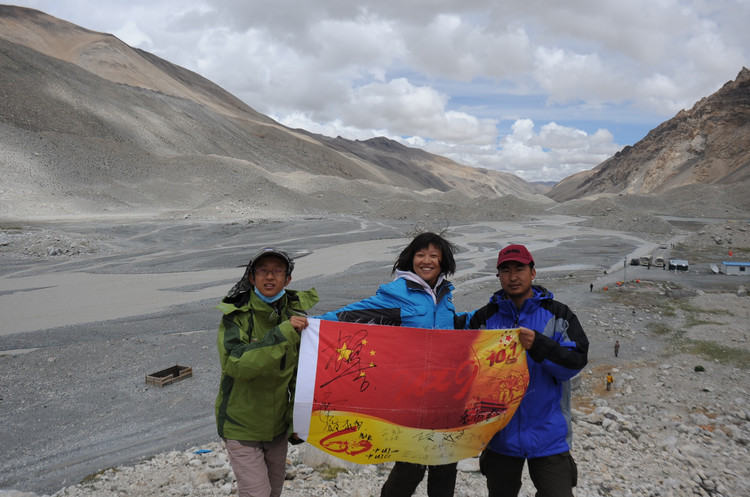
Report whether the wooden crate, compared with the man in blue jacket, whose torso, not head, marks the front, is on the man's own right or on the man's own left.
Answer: on the man's own right

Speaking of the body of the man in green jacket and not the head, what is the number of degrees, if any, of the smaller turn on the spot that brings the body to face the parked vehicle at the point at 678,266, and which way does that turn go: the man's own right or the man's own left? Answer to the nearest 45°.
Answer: approximately 90° to the man's own left

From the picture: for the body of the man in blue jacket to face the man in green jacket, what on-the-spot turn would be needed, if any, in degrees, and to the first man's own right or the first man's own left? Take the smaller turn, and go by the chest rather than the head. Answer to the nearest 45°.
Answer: approximately 90° to the first man's own right

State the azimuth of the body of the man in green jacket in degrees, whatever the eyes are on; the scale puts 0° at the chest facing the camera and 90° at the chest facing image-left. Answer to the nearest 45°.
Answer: approximately 315°

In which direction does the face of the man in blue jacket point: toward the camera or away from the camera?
toward the camera

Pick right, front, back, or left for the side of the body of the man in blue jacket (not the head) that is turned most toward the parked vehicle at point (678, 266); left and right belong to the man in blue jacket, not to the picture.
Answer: back

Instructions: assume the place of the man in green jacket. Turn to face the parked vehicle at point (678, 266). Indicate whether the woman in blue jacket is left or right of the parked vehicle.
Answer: right

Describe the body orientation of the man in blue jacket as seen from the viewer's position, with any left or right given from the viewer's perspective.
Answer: facing the viewer

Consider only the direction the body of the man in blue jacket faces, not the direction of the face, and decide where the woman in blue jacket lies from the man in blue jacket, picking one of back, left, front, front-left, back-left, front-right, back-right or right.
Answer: right

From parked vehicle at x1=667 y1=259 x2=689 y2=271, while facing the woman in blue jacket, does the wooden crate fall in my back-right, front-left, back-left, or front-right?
front-right

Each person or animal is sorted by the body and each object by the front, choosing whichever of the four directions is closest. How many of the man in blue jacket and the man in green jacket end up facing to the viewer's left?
0

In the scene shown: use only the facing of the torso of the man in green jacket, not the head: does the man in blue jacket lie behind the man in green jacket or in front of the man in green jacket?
in front

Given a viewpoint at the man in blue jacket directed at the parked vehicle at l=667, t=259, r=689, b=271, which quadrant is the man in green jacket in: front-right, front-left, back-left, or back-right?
back-left

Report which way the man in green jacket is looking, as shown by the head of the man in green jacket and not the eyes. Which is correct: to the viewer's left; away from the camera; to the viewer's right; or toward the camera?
toward the camera
